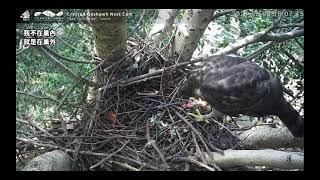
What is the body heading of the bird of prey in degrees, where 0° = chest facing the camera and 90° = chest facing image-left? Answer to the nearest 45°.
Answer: approximately 90°
